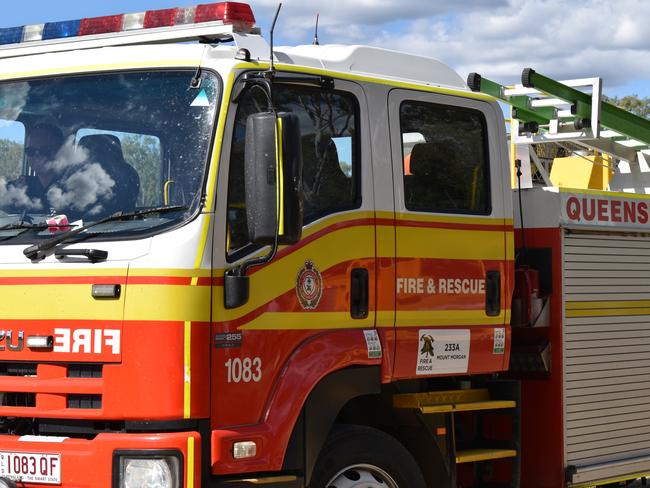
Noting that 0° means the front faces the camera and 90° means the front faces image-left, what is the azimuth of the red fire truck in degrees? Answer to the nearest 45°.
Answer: approximately 45°
